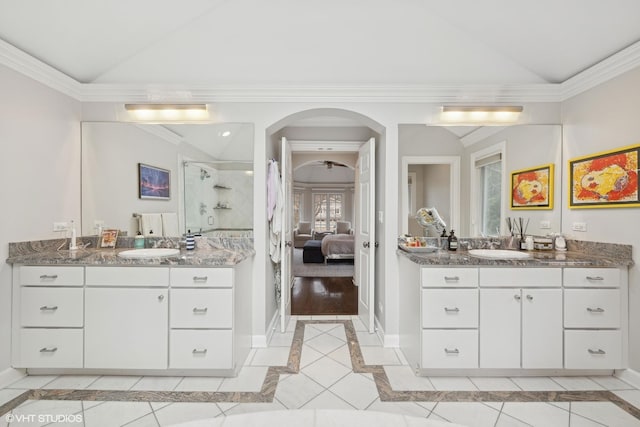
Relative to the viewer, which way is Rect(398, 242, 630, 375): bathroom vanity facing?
toward the camera

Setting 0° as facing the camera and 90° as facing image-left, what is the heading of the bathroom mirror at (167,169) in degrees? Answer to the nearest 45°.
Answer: approximately 0°

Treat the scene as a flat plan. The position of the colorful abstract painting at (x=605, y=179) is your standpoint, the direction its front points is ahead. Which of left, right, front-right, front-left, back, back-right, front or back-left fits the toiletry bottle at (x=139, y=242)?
front

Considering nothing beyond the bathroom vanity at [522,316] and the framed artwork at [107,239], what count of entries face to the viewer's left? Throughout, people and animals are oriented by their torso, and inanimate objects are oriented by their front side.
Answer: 0

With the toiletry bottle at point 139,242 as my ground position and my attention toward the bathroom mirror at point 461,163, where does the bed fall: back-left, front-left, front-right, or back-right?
front-left

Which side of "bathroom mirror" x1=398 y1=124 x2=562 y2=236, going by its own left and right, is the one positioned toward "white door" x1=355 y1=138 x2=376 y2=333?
right

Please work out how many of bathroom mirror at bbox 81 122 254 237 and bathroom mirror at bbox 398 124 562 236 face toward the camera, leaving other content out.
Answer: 2

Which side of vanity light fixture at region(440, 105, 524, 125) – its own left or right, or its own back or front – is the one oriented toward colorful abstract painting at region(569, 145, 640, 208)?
left

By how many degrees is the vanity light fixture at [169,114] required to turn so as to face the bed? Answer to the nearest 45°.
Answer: approximately 135° to its left

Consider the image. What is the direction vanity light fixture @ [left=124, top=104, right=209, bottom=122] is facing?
toward the camera

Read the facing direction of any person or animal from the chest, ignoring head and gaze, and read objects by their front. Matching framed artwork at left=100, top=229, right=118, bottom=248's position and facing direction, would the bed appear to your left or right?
on your left

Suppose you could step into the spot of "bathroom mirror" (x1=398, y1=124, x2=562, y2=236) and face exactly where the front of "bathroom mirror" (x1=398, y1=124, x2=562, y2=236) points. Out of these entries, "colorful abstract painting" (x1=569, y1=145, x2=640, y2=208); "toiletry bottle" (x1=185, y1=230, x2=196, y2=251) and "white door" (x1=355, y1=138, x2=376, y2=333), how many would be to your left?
1

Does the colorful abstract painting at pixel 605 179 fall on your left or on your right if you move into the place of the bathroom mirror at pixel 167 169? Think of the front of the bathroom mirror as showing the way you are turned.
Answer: on your left

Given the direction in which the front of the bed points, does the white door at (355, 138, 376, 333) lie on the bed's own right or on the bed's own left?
on the bed's own left
